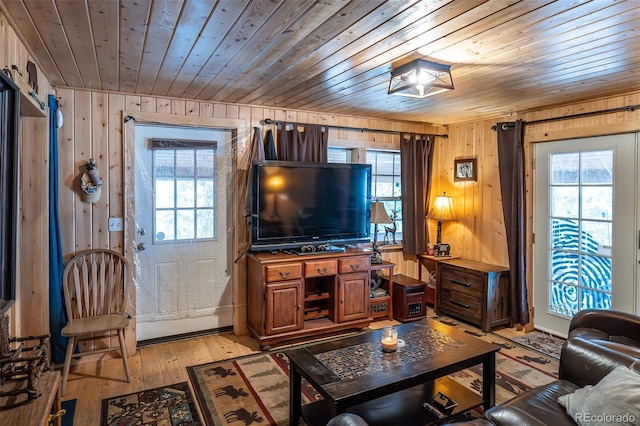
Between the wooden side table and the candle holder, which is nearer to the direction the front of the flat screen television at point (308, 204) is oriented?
the candle holder

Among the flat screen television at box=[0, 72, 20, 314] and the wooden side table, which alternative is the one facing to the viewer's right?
the flat screen television

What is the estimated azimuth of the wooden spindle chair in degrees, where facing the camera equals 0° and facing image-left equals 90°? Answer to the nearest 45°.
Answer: approximately 315°

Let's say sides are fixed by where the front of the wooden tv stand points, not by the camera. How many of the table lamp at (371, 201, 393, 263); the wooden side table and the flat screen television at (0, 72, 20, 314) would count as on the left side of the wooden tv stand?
2
